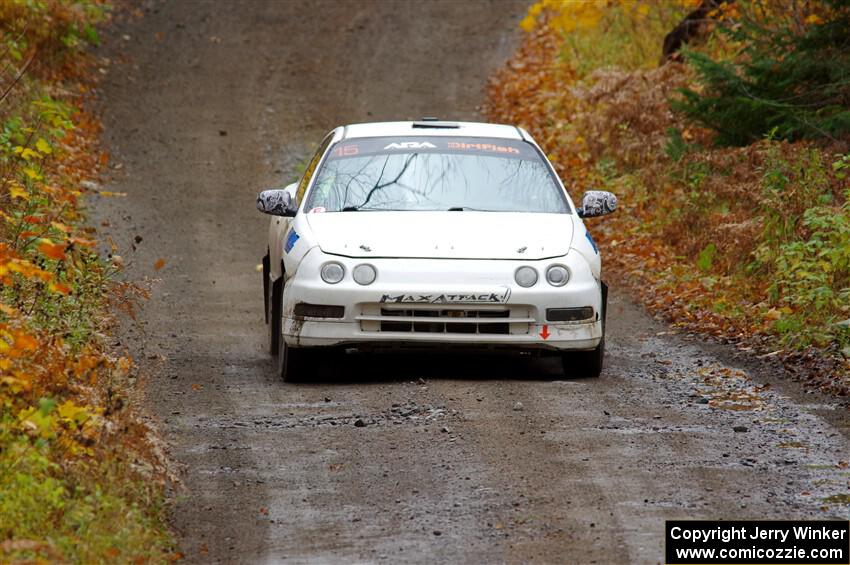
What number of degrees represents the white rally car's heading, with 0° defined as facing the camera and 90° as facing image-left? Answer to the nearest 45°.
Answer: approximately 0°

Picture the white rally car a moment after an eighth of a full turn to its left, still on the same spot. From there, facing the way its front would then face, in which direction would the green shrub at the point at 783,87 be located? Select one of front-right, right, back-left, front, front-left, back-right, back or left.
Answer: left
